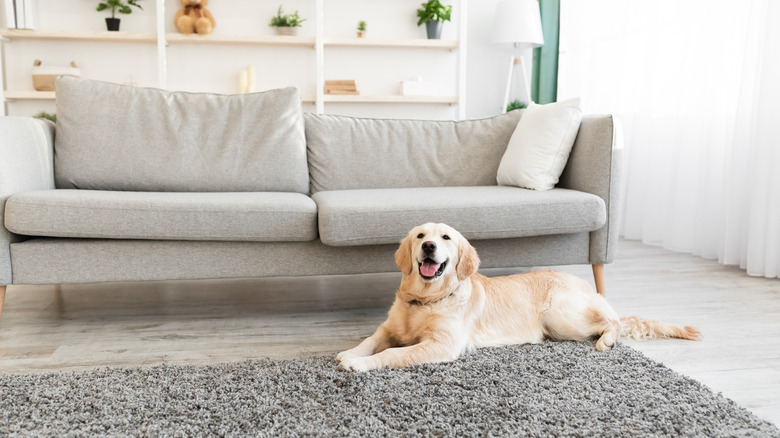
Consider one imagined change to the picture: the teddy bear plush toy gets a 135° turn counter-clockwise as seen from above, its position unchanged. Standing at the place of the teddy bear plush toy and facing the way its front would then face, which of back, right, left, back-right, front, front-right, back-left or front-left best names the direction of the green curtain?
front-right

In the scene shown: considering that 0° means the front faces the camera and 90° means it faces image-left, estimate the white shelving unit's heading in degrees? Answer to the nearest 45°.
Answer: approximately 0°

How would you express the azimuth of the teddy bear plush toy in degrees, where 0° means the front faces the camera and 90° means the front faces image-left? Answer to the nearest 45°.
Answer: approximately 0°

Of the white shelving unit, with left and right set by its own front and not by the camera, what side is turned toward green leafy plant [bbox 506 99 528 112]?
left

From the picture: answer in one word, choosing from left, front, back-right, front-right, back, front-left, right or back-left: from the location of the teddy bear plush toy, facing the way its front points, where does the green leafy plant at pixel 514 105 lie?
left

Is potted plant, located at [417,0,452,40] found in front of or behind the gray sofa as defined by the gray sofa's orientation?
behind

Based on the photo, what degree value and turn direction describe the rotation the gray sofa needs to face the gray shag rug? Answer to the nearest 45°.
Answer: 0° — it already faces it

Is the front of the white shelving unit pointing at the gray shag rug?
yes

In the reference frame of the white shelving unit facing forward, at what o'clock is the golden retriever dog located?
The golden retriever dog is roughly at 12 o'clock from the white shelving unit.

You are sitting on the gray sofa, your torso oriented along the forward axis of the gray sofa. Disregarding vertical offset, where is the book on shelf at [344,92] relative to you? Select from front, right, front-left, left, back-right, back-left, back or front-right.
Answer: back
